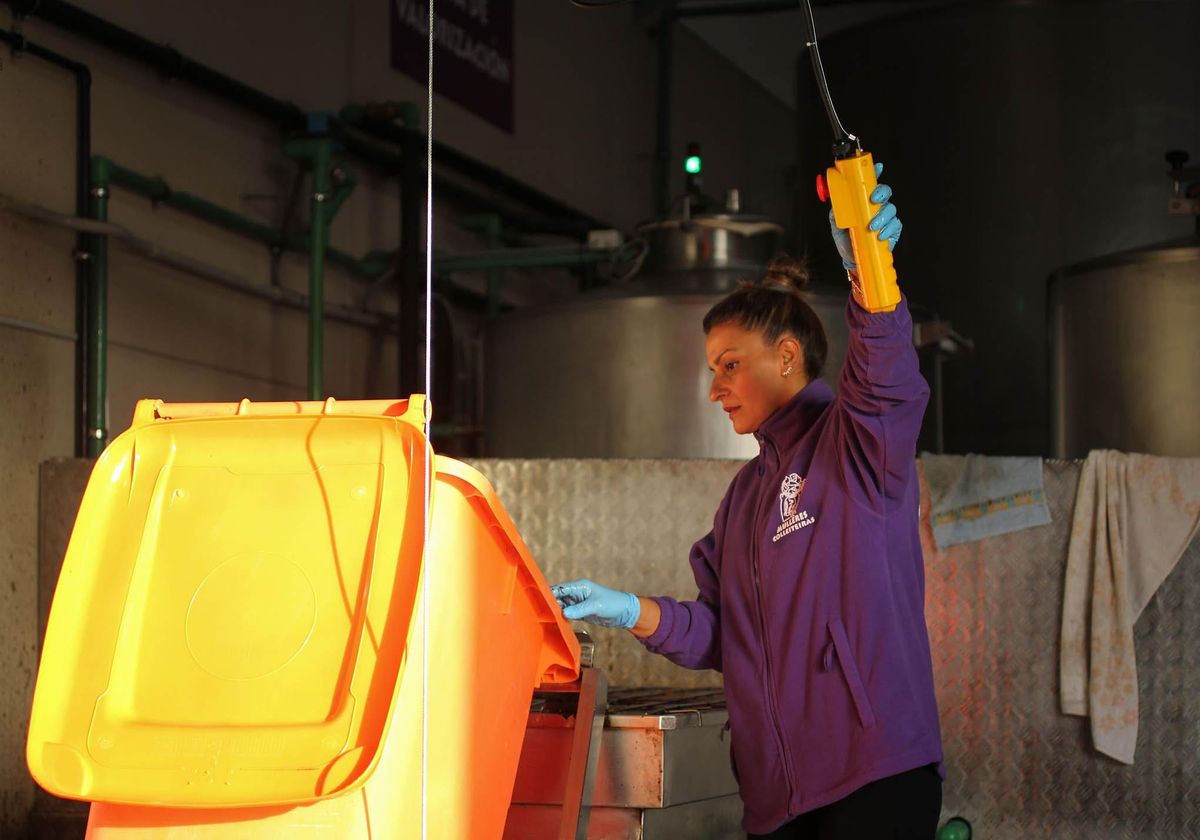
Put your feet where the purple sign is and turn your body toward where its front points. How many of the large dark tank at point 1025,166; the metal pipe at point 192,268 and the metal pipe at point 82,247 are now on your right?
2

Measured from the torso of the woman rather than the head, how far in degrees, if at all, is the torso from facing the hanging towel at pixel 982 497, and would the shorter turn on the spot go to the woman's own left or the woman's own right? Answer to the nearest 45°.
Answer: approximately 135° to the woman's own right

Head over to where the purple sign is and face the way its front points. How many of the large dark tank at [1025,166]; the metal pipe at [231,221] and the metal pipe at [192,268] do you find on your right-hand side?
2

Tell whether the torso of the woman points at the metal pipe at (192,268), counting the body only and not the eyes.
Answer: no

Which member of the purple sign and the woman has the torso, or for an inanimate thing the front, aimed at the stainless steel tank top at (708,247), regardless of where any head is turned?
the purple sign

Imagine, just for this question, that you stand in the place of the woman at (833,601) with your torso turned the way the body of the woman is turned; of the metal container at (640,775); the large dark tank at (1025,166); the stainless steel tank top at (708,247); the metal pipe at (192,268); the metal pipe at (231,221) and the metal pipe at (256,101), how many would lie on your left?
0

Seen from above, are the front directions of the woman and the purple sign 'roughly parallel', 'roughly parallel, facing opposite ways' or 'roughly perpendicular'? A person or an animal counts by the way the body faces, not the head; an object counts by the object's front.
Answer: roughly perpendicular

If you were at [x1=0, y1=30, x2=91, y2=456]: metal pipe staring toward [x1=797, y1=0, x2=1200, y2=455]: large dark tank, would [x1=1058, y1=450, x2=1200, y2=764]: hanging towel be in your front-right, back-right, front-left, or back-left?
front-right

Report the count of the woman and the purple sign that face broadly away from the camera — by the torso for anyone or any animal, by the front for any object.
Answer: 0

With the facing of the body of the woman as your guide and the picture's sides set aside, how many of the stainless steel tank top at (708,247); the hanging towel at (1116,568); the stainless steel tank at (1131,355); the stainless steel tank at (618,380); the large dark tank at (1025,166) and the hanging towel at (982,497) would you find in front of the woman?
0

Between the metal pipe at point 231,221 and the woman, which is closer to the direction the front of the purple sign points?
the woman

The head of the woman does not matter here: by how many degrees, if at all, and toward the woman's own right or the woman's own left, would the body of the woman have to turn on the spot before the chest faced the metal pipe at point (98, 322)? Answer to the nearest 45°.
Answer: approximately 90° to the woman's own right

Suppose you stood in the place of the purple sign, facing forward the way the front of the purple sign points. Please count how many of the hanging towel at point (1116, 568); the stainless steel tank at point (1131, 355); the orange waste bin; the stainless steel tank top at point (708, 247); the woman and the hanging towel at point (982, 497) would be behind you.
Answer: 0

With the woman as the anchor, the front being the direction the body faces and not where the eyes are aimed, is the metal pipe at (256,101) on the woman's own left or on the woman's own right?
on the woman's own right

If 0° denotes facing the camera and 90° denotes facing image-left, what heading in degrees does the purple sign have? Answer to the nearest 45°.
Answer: approximately 315°

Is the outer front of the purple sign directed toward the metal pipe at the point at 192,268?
no

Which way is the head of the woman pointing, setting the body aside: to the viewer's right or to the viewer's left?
to the viewer's left
